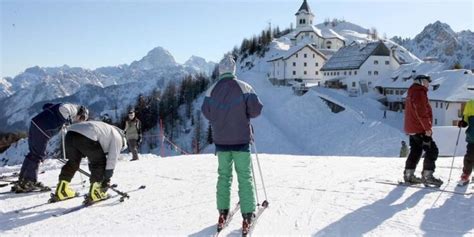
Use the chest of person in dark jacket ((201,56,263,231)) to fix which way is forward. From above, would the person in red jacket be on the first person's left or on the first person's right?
on the first person's right

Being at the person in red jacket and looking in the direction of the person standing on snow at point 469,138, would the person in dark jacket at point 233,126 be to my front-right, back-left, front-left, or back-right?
back-right

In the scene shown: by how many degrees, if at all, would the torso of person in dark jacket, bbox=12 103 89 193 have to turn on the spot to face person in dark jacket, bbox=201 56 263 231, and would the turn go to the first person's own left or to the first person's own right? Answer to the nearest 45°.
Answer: approximately 45° to the first person's own right

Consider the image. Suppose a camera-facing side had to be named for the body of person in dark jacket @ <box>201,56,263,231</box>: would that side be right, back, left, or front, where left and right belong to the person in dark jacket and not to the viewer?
back

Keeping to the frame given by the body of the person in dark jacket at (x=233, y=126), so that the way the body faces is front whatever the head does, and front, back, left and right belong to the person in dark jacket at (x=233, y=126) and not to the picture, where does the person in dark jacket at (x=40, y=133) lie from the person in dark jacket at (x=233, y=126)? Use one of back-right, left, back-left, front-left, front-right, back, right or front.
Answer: front-left

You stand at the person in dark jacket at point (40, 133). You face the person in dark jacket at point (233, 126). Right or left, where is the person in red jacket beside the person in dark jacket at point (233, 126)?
left

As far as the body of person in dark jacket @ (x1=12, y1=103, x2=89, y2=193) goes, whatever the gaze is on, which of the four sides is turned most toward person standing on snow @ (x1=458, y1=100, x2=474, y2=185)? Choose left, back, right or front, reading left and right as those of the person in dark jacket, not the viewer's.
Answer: front

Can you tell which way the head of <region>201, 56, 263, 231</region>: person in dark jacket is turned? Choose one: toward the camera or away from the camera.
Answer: away from the camera

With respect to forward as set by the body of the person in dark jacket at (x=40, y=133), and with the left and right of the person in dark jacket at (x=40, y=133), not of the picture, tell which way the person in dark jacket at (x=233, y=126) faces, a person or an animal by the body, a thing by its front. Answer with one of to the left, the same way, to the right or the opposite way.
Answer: to the left

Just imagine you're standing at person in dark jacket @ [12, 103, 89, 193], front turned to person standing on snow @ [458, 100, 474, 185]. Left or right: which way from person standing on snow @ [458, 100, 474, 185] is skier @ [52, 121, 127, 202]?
right
